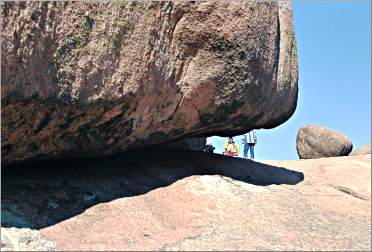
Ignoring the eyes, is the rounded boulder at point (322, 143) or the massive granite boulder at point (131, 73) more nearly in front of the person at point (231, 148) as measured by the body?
the massive granite boulder

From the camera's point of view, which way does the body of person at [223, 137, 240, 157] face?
toward the camera

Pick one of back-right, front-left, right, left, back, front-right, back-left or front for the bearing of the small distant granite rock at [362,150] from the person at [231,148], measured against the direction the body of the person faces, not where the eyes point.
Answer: back-left

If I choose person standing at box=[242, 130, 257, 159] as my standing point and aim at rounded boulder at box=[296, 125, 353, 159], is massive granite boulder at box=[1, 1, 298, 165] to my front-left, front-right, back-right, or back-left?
back-right

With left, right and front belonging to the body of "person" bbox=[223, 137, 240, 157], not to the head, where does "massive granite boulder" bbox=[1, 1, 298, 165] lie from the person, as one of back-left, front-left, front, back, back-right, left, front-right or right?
front

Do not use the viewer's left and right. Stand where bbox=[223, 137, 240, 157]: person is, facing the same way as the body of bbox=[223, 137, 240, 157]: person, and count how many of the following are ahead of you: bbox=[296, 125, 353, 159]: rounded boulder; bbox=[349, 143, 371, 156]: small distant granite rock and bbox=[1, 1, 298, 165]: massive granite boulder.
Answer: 1

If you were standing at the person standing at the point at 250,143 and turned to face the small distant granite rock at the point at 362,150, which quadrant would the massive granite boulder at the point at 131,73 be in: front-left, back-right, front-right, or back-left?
back-right

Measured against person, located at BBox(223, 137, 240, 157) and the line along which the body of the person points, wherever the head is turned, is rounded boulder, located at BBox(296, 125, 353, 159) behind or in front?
behind
